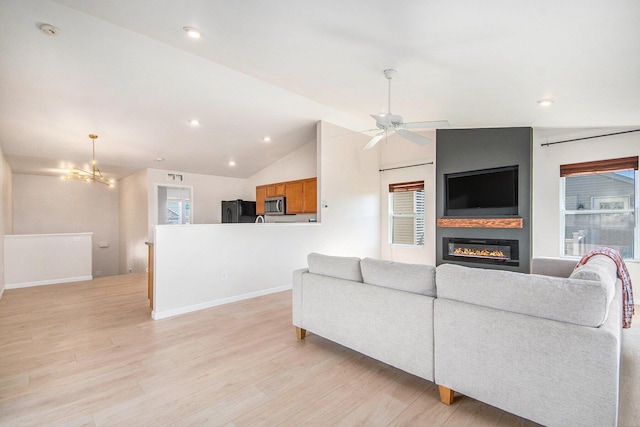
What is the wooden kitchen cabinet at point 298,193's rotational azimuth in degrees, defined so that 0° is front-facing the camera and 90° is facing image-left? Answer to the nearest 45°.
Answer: approximately 45°

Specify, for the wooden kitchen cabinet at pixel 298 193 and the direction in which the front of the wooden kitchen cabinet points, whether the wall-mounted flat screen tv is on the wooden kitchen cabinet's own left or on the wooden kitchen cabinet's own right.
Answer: on the wooden kitchen cabinet's own left

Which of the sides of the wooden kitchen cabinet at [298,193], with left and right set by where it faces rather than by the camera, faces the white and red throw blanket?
left

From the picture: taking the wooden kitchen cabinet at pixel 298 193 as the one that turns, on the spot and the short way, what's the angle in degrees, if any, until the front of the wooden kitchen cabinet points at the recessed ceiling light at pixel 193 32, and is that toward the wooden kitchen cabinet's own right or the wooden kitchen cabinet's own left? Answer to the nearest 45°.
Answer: approximately 45° to the wooden kitchen cabinet's own left

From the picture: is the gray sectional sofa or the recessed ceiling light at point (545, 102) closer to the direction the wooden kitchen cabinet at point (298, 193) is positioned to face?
the gray sectional sofa

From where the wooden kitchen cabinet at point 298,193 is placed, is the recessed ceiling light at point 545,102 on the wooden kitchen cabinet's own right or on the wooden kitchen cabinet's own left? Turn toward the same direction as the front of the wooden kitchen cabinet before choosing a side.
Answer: on the wooden kitchen cabinet's own left

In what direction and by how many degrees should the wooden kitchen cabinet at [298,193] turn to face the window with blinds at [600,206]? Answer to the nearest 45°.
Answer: approximately 90° to its left
